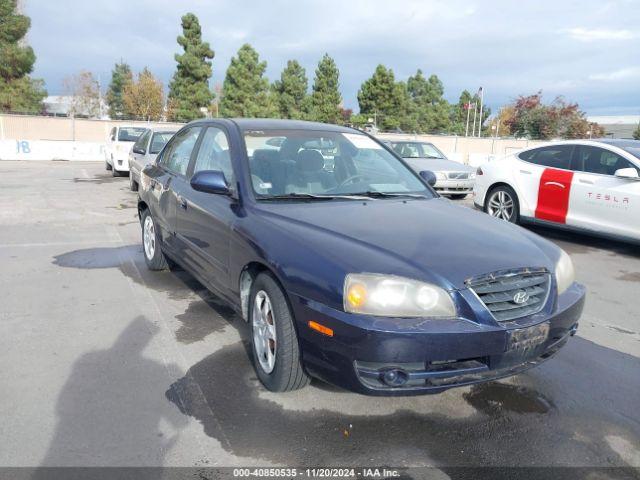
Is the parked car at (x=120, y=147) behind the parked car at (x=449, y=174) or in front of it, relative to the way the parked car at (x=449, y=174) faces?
behind

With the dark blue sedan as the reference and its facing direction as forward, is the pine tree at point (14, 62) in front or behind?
behind

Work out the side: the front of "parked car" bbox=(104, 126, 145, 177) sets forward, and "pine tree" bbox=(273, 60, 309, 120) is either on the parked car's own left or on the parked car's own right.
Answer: on the parked car's own left

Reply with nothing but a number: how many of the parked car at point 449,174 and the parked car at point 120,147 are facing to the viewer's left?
0

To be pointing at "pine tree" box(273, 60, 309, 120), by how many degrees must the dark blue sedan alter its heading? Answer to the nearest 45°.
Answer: approximately 135° to its left

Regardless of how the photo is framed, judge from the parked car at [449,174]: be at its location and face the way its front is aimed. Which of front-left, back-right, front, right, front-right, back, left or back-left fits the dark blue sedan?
front-right

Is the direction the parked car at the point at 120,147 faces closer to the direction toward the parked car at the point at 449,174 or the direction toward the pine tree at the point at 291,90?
the parked car

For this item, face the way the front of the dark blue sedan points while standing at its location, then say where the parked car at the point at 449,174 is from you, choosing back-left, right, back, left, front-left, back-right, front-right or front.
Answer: back-left

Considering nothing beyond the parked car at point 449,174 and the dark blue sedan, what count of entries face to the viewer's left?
0
